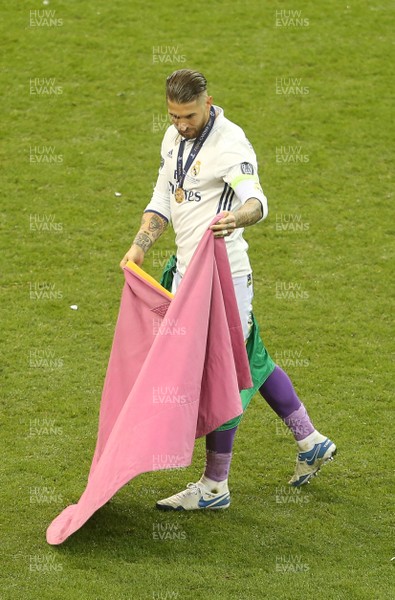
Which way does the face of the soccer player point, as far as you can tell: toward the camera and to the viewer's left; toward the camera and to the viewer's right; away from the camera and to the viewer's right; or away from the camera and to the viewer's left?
toward the camera and to the viewer's left

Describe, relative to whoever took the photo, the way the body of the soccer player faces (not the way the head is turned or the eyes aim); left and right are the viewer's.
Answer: facing the viewer and to the left of the viewer
